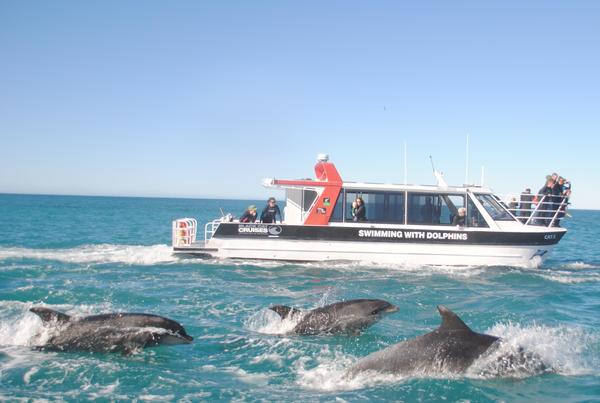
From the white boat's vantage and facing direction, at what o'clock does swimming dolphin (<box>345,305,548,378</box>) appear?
The swimming dolphin is roughly at 3 o'clock from the white boat.

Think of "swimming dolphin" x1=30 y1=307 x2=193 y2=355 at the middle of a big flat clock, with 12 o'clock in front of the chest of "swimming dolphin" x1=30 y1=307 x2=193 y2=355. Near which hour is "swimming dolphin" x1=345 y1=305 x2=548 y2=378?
"swimming dolphin" x1=345 y1=305 x2=548 y2=378 is roughly at 1 o'clock from "swimming dolphin" x1=30 y1=307 x2=193 y2=355.

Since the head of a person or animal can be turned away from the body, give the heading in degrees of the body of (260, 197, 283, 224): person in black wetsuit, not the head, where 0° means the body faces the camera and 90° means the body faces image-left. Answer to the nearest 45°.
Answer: approximately 0°

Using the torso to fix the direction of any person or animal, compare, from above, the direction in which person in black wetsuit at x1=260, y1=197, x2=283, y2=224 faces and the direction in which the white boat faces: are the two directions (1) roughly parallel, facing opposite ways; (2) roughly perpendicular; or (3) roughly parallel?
roughly perpendicular

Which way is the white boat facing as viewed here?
to the viewer's right

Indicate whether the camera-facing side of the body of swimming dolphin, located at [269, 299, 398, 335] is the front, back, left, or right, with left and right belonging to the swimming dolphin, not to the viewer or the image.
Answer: right

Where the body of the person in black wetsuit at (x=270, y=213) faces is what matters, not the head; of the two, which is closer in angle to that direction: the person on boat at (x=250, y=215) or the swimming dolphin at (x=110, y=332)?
the swimming dolphin

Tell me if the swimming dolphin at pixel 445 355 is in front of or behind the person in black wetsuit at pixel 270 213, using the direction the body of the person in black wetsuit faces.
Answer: in front

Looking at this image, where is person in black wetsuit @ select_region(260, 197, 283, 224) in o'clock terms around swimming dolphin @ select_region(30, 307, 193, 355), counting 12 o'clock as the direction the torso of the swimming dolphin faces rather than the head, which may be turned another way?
The person in black wetsuit is roughly at 10 o'clock from the swimming dolphin.

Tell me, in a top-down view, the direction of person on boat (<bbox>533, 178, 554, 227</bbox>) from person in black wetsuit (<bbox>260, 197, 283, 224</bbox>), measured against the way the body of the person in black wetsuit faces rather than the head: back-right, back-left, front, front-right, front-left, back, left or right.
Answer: left

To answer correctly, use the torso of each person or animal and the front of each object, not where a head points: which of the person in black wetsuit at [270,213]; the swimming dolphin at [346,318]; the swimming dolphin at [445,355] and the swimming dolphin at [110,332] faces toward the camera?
the person in black wetsuit

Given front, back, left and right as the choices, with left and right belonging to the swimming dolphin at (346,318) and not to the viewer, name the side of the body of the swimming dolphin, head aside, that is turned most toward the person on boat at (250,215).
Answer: left

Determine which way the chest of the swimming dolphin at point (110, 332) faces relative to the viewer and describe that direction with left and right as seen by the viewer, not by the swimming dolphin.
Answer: facing to the right of the viewer
